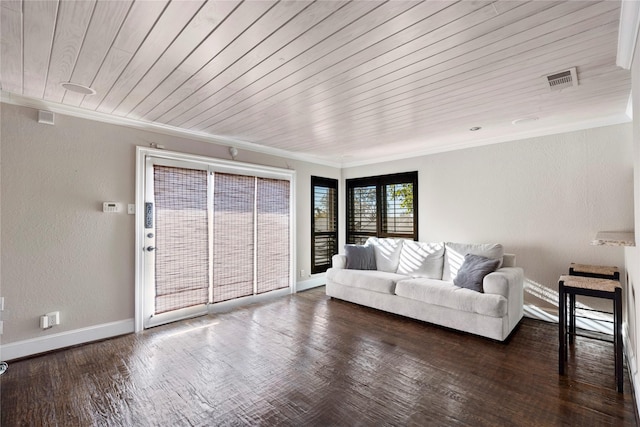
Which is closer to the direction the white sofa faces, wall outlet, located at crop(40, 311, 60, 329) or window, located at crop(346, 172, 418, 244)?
the wall outlet

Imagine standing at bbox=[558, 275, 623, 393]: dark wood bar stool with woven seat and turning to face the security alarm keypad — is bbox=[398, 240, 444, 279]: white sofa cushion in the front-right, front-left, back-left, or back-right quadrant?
front-right

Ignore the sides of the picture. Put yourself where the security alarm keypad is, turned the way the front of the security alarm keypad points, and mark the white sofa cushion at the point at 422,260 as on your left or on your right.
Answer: on your left

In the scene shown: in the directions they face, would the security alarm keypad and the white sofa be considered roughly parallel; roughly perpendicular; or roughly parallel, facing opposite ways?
roughly perpendicular

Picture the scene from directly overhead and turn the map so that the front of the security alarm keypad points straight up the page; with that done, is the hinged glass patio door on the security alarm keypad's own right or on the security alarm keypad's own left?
on the security alarm keypad's own left

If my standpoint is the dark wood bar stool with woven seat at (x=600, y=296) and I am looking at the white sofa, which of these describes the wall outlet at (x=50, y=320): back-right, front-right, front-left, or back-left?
front-left

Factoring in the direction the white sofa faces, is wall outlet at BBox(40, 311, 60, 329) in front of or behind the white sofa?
in front

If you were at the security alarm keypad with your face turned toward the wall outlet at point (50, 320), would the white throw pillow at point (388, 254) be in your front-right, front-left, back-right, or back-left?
back-left

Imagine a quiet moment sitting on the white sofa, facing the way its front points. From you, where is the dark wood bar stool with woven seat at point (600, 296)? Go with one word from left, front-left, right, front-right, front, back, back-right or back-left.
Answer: left

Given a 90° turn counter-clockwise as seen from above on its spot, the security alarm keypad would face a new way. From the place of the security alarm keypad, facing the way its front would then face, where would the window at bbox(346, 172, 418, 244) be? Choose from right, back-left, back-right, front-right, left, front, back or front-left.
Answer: front
